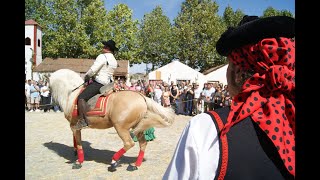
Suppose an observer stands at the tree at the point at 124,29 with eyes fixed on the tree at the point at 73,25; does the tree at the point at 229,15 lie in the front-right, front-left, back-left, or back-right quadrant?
back-right

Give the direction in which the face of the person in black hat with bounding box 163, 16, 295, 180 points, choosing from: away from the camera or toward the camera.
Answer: away from the camera

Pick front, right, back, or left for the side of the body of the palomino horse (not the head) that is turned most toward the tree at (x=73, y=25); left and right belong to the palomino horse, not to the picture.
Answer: right

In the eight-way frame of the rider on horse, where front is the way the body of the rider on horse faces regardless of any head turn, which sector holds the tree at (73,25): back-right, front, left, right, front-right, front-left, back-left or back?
right

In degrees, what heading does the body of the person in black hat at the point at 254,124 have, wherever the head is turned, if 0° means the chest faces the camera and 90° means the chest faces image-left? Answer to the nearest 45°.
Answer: approximately 135°

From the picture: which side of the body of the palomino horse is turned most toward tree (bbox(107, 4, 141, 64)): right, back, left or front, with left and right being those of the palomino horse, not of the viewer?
right

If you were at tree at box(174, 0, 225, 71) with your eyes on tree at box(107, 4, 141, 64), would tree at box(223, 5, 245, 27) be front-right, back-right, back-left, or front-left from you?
back-right

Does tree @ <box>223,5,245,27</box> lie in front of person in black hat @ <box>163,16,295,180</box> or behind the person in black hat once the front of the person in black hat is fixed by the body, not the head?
in front
